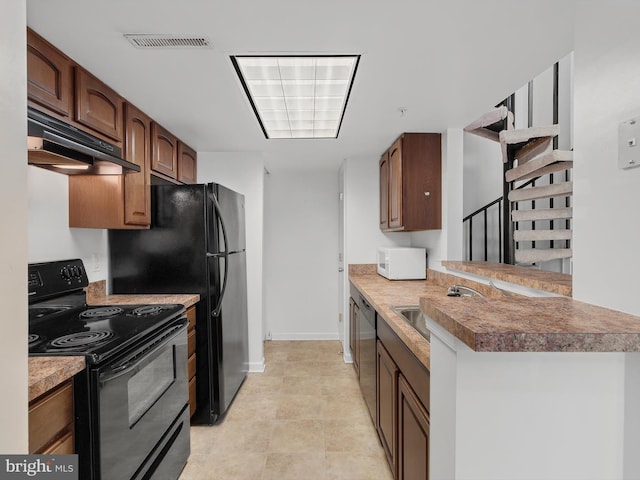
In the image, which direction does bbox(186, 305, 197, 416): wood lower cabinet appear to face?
to the viewer's right

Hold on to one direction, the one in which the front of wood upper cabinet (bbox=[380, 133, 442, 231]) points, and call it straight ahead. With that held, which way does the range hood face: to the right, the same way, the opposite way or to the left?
the opposite way

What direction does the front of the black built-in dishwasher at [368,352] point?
to the viewer's left

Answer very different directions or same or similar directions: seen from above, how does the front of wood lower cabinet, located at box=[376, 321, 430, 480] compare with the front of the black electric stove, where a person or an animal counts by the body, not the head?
very different directions

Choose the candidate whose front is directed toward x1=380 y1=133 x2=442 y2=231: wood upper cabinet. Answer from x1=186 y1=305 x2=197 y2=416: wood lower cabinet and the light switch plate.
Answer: the wood lower cabinet

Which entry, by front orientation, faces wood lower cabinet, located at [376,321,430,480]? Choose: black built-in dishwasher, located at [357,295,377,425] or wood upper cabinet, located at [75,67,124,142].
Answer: the wood upper cabinet

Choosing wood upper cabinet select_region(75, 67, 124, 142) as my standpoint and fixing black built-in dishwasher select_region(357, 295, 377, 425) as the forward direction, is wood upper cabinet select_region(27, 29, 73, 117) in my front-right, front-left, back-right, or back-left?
back-right

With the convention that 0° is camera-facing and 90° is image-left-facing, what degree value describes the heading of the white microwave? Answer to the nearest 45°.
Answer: approximately 90°

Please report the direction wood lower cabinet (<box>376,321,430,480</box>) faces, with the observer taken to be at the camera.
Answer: facing to the left of the viewer

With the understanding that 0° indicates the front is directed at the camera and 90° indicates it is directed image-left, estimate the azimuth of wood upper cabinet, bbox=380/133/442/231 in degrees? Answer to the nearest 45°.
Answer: approximately 90°

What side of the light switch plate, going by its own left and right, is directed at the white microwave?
right
